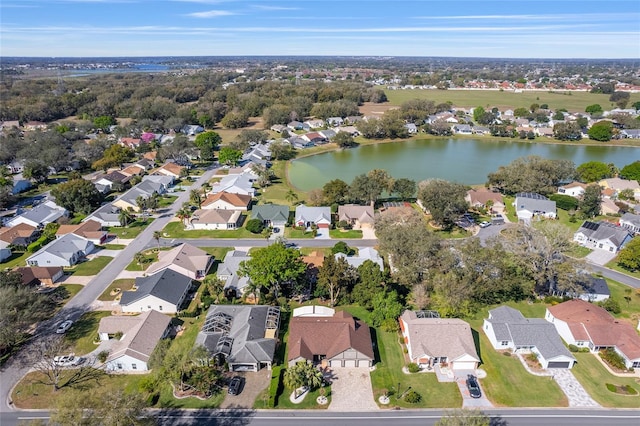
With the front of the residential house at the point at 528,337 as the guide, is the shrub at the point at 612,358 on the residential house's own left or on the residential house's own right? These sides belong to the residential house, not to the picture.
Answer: on the residential house's own left

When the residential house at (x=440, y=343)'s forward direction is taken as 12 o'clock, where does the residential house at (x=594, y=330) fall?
the residential house at (x=594, y=330) is roughly at 8 o'clock from the residential house at (x=440, y=343).

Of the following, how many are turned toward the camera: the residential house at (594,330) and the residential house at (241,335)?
2

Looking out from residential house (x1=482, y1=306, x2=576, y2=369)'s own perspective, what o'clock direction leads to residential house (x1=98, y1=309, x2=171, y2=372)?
residential house (x1=98, y1=309, x2=171, y2=372) is roughly at 2 o'clock from residential house (x1=482, y1=306, x2=576, y2=369).

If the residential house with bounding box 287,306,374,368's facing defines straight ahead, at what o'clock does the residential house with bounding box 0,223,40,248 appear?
the residential house with bounding box 0,223,40,248 is roughly at 4 o'clock from the residential house with bounding box 287,306,374,368.

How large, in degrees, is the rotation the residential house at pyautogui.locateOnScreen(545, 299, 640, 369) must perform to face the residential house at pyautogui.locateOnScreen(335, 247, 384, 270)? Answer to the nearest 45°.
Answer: approximately 90° to its right

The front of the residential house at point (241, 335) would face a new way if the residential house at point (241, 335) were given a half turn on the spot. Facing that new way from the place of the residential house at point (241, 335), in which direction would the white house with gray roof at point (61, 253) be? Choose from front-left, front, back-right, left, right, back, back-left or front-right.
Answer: front-left

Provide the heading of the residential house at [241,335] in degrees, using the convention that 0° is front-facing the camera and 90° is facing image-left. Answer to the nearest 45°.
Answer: approximately 0°
